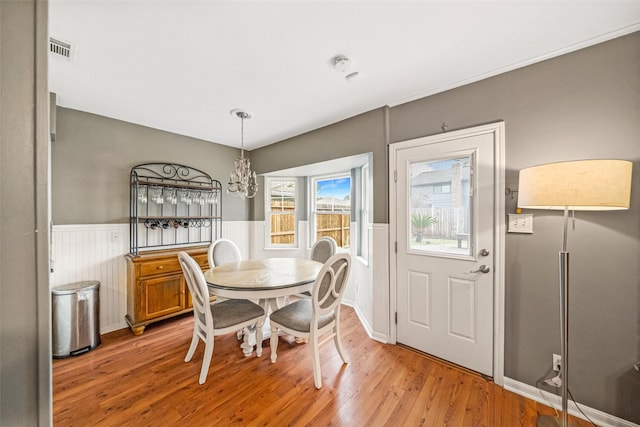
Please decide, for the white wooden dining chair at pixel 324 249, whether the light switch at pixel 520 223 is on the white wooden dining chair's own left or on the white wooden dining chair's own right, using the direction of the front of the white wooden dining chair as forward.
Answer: on the white wooden dining chair's own left

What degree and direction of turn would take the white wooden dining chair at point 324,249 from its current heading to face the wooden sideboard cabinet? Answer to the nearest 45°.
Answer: approximately 45° to its right

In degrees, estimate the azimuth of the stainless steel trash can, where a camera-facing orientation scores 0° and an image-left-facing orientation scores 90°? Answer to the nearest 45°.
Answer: approximately 315°

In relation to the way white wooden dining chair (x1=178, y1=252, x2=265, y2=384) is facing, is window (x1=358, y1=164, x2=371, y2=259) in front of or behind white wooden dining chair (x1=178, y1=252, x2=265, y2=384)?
in front

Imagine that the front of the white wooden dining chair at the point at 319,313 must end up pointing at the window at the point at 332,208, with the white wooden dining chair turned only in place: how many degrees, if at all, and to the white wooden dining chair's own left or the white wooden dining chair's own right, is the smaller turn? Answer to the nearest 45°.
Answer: approximately 45° to the white wooden dining chair's own right

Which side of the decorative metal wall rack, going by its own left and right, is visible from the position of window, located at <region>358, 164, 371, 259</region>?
front

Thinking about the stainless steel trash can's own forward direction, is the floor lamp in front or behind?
in front

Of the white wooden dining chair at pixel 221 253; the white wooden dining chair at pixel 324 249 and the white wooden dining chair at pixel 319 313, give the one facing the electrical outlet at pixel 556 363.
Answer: the white wooden dining chair at pixel 221 253

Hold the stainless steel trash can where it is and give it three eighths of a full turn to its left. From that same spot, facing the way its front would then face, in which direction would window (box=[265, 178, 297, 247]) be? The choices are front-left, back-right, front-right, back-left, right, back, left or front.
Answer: right

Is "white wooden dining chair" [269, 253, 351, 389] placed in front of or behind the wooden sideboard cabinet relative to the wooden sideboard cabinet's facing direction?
in front

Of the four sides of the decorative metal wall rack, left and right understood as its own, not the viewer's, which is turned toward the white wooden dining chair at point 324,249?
front

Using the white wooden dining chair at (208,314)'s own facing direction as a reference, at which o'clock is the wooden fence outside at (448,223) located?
The wooden fence outside is roughly at 12 o'clock from the white wooden dining chair.

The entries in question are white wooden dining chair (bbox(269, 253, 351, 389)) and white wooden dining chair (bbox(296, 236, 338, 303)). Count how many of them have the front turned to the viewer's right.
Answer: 0

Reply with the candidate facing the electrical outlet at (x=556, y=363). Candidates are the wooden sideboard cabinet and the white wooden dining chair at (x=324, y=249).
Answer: the wooden sideboard cabinet

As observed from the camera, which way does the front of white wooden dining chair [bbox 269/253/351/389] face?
facing away from the viewer and to the left of the viewer

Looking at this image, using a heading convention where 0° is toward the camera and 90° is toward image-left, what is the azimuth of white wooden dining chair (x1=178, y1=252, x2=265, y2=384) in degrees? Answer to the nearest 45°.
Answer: approximately 225°
